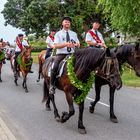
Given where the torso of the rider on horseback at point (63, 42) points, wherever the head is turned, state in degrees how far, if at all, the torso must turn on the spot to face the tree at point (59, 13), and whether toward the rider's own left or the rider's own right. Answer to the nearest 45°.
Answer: approximately 135° to the rider's own left

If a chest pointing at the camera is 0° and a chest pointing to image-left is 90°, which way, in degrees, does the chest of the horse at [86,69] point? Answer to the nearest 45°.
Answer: approximately 315°

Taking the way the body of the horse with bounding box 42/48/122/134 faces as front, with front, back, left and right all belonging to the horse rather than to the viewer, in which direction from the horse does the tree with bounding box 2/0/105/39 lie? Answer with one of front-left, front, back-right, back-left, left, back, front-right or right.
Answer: back-left
